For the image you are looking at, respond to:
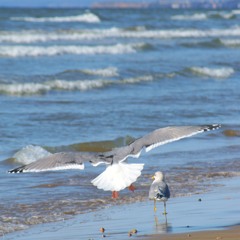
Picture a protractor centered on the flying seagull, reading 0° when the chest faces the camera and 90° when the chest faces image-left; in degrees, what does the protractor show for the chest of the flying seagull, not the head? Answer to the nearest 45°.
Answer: approximately 180°

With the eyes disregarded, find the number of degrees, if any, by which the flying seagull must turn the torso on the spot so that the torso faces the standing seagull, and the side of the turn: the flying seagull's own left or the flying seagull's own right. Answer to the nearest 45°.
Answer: approximately 90° to the flying seagull's own right
